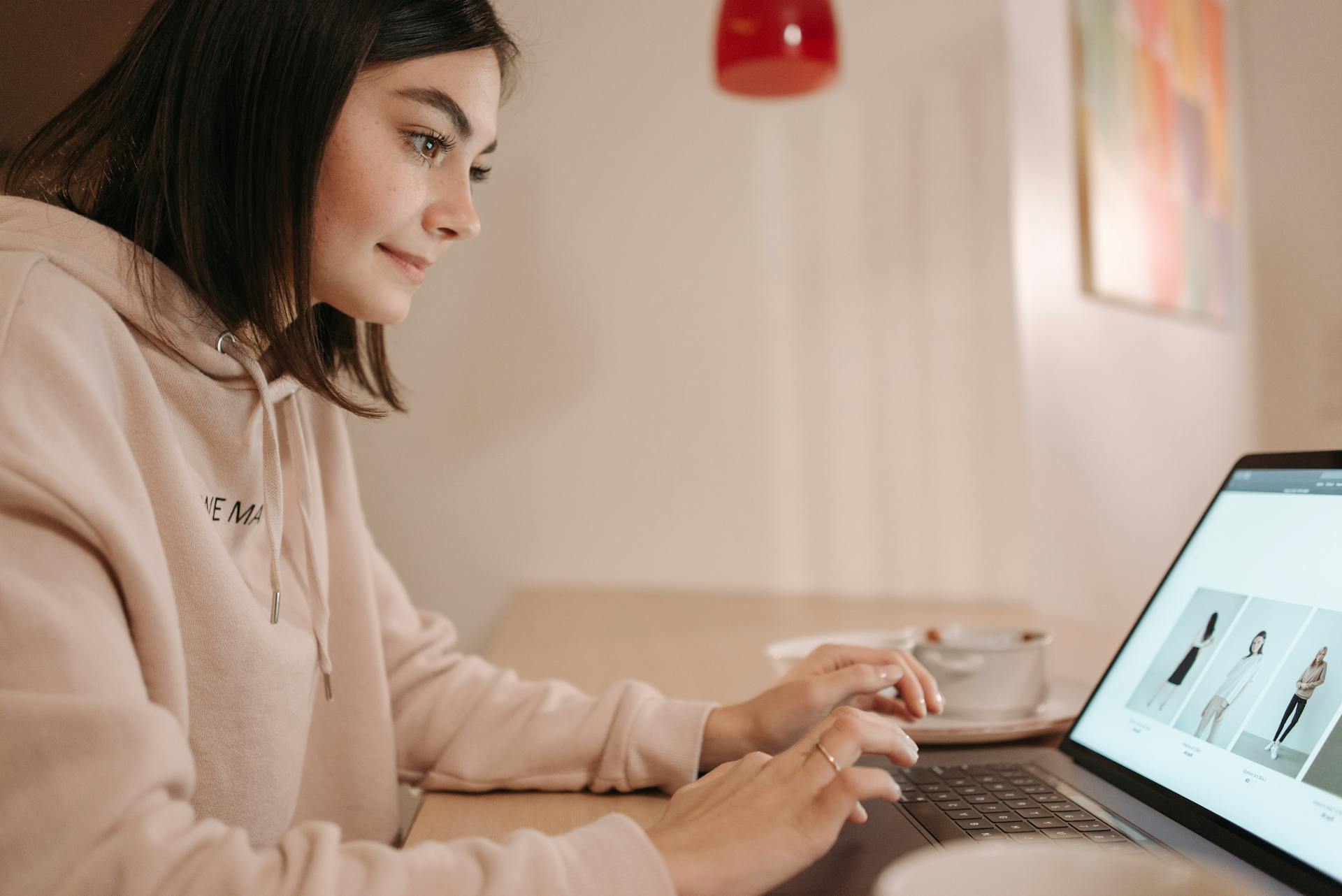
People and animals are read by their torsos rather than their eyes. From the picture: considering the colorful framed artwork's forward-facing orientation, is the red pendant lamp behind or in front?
in front

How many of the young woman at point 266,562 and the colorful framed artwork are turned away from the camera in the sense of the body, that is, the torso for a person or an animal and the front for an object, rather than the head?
0

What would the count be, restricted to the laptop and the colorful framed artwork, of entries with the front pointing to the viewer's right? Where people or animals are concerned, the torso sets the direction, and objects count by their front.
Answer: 0

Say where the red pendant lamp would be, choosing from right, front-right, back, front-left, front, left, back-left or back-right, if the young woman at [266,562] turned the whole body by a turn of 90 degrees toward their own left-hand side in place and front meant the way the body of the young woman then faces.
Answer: front

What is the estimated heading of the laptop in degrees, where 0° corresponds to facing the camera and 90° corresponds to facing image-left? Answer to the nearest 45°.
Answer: approximately 45°

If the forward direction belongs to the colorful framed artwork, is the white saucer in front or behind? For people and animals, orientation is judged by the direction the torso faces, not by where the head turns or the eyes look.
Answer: in front

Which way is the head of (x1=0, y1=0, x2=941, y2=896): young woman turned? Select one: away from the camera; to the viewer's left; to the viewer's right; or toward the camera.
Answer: to the viewer's right

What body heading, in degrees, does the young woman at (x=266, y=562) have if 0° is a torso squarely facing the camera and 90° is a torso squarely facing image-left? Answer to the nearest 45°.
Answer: approximately 315°
